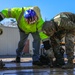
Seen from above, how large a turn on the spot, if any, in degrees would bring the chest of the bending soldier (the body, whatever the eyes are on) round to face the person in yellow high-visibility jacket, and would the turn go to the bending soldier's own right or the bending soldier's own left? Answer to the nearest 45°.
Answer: approximately 45° to the bending soldier's own right

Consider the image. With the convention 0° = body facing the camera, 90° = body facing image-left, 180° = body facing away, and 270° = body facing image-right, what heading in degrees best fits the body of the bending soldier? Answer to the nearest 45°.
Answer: approximately 90°
